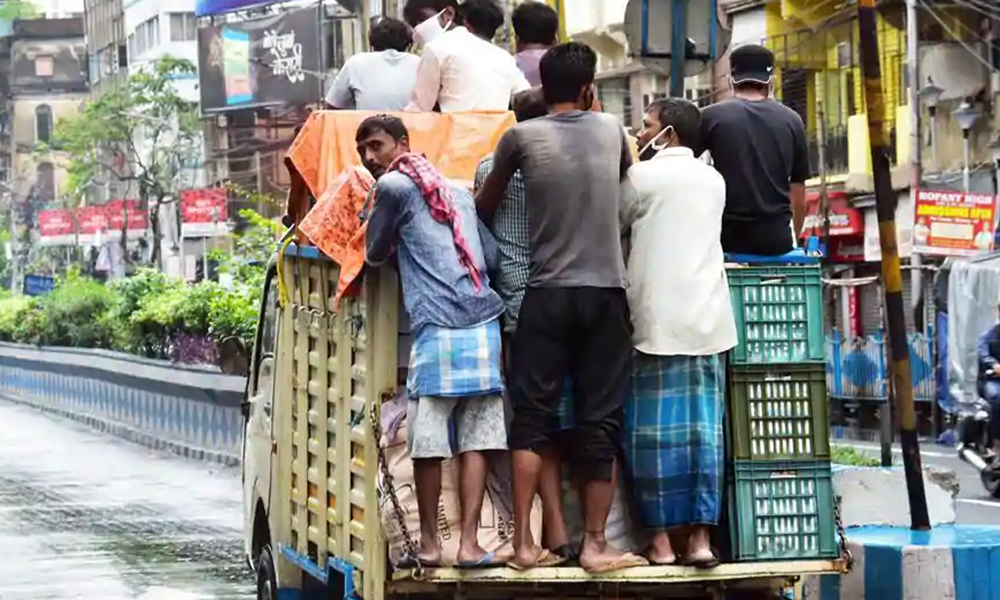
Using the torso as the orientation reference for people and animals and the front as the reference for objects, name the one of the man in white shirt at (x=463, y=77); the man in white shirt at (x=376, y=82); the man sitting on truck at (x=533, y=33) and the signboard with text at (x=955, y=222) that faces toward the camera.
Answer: the signboard with text

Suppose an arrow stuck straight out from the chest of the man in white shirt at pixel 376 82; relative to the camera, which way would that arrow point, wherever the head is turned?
away from the camera

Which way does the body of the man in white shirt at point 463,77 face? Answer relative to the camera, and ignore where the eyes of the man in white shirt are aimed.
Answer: away from the camera

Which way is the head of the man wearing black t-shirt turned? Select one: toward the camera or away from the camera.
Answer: away from the camera

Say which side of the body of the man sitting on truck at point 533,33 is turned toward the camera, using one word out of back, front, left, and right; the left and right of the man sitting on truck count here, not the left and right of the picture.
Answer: back

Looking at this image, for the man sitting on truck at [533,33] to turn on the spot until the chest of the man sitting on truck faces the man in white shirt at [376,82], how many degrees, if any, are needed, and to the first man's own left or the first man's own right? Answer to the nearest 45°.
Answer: approximately 90° to the first man's own left

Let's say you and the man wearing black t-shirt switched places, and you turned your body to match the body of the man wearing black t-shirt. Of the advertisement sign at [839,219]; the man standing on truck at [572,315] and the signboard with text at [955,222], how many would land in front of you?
2

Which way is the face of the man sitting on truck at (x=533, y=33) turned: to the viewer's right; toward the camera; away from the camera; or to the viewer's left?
away from the camera

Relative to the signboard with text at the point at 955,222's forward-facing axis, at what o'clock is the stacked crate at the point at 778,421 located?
The stacked crate is roughly at 12 o'clock from the signboard with text.

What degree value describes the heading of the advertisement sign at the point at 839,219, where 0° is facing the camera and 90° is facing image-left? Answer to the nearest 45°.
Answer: approximately 0°

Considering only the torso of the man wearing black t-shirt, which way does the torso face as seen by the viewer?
away from the camera

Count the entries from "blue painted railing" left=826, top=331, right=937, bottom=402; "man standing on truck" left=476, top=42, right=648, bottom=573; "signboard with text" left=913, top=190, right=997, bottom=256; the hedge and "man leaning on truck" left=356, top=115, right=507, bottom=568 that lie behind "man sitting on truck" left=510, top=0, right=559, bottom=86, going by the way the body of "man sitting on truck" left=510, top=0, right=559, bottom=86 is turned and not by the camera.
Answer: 2
